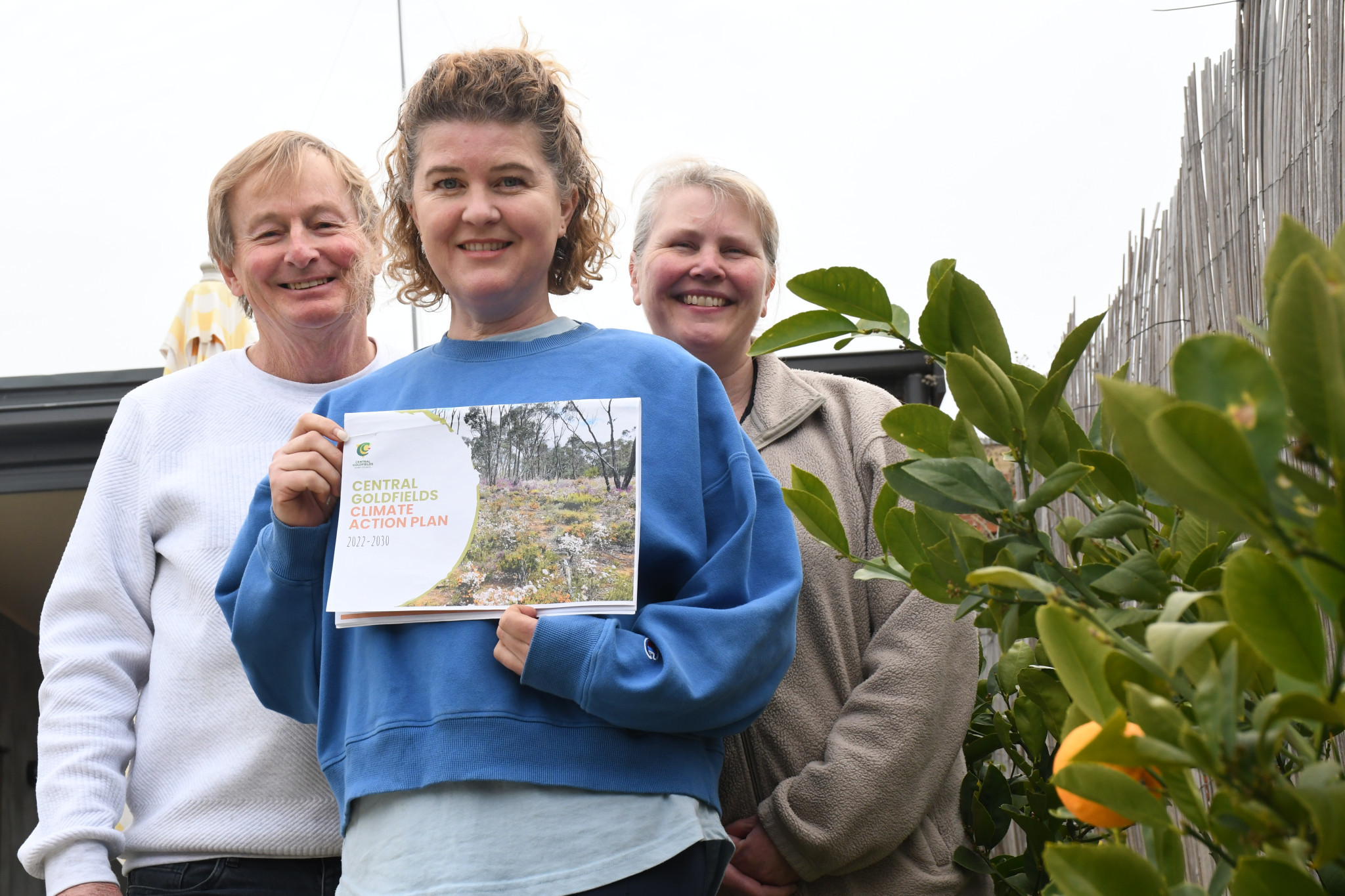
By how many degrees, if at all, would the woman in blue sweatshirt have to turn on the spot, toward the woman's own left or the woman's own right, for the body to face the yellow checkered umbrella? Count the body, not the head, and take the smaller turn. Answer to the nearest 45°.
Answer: approximately 180°

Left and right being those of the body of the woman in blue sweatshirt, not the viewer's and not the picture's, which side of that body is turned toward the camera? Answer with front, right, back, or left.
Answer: front

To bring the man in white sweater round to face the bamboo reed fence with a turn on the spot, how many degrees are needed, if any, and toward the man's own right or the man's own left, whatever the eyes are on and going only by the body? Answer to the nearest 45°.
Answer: approximately 45° to the man's own left

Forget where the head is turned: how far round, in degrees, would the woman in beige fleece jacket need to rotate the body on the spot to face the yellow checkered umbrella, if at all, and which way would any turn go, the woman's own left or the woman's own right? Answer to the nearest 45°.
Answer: approximately 90° to the woman's own right

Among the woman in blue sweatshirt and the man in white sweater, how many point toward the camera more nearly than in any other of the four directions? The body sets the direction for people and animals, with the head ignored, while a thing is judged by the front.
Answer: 2

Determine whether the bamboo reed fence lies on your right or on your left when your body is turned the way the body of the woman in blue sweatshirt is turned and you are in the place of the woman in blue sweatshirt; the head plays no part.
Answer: on your left

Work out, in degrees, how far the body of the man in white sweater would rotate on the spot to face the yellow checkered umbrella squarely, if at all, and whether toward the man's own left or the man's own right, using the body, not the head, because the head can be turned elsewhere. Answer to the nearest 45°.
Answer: approximately 180°

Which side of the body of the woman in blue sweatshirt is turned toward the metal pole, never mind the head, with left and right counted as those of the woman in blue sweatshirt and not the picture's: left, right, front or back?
back
